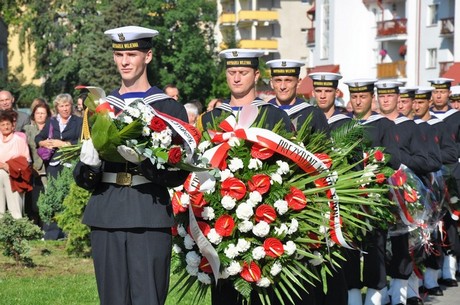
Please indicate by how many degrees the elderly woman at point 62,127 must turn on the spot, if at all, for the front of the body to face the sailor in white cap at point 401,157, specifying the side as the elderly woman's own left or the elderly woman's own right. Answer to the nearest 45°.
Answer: approximately 45° to the elderly woman's own left

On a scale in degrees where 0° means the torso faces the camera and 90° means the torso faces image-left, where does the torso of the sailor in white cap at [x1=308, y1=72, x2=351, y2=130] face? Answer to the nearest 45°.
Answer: approximately 45°

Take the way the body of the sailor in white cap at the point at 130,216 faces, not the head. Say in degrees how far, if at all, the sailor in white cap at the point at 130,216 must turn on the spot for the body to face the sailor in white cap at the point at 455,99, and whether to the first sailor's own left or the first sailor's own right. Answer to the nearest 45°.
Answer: approximately 135° to the first sailor's own left

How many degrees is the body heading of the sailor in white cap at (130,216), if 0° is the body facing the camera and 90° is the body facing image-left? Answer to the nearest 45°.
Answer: approximately 0°

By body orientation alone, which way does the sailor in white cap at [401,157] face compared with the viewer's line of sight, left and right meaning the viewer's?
facing the viewer and to the left of the viewer

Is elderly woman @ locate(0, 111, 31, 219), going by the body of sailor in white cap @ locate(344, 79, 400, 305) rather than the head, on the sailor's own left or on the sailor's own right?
on the sailor's own right

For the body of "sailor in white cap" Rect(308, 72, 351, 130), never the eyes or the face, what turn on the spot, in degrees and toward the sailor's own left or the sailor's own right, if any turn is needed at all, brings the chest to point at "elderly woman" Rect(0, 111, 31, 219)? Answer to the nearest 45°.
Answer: approximately 90° to the sailor's own right

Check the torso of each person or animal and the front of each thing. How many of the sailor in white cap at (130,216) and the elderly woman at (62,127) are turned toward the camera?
2

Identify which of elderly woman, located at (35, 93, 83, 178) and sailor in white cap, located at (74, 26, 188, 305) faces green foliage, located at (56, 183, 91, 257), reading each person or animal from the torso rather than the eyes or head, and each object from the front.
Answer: the elderly woman

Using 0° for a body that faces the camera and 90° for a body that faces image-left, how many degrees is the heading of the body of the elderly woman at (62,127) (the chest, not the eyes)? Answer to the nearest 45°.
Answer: approximately 0°

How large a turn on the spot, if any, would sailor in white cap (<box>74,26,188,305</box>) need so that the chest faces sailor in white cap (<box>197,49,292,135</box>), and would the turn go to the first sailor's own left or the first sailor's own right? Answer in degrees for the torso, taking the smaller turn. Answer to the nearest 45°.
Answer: approximately 135° to the first sailor's own left

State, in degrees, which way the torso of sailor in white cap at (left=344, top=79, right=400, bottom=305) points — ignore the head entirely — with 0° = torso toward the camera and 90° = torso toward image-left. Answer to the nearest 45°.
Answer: approximately 45°
